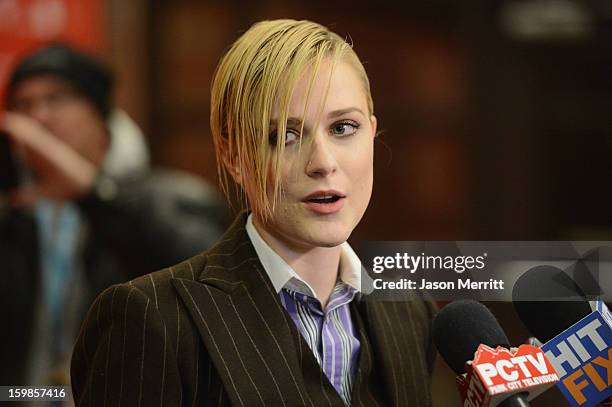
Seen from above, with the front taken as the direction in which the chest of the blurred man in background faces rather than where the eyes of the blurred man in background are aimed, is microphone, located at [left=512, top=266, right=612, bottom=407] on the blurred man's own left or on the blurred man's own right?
on the blurred man's own left

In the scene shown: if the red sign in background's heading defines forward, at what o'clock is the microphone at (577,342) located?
The microphone is roughly at 11 o'clock from the red sign in background.

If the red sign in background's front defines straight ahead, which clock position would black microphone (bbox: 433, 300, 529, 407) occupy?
The black microphone is roughly at 11 o'clock from the red sign in background.

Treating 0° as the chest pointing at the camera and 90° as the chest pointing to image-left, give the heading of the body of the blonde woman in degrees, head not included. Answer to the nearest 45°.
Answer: approximately 315°

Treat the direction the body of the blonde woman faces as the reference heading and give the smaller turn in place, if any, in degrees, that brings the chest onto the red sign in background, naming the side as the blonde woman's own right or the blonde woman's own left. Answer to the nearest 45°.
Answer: approximately 180°
